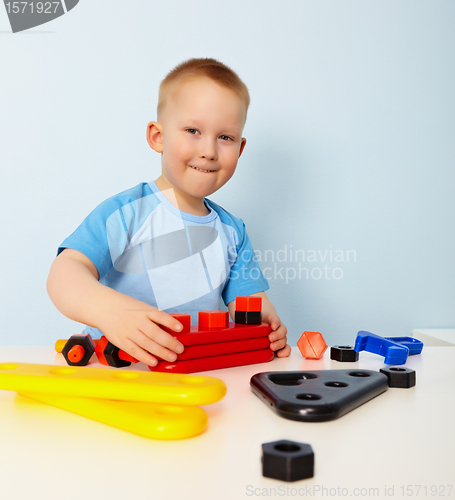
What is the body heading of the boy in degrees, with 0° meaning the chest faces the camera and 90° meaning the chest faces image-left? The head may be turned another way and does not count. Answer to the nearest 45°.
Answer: approximately 315°

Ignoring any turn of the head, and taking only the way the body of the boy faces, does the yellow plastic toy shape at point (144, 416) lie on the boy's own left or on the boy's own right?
on the boy's own right
